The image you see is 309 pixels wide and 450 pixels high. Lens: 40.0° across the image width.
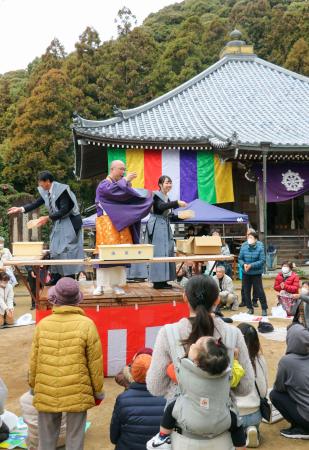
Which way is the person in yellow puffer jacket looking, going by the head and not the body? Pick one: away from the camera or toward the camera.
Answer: away from the camera

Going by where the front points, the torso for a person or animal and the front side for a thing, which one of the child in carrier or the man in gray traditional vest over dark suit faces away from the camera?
the child in carrier

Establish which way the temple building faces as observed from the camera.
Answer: facing the viewer and to the right of the viewer

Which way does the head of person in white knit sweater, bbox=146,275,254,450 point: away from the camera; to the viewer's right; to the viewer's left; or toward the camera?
away from the camera

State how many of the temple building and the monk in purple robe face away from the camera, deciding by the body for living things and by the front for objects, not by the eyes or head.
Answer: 0

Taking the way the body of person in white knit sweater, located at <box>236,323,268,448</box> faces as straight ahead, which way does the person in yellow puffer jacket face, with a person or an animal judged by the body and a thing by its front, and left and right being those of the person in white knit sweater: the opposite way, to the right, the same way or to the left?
the same way

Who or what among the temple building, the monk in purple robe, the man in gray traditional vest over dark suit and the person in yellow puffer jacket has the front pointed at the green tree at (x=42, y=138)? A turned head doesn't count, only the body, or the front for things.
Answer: the person in yellow puffer jacket

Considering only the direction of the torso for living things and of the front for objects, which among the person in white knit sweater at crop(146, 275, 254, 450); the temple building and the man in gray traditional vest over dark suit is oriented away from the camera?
the person in white knit sweater

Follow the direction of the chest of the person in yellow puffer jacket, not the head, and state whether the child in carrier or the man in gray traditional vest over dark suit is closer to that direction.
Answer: the man in gray traditional vest over dark suit

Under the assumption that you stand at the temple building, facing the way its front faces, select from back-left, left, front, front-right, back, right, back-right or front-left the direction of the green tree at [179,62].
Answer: back-left

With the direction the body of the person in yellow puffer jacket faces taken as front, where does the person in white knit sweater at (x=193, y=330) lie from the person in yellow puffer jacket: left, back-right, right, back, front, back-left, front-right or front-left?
back-right

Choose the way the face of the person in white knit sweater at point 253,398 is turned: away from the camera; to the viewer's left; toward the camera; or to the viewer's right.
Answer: away from the camera

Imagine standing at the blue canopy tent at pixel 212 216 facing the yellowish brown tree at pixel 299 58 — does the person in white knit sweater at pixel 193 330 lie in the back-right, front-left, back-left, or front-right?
back-right

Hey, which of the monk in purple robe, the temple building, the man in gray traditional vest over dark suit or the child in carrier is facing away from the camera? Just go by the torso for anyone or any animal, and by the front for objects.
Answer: the child in carrier

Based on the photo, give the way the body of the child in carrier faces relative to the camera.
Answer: away from the camera

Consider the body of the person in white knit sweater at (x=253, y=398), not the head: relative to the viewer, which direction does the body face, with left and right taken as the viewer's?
facing away from the viewer and to the left of the viewer

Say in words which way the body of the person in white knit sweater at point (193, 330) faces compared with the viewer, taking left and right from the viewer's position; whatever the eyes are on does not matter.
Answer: facing away from the viewer

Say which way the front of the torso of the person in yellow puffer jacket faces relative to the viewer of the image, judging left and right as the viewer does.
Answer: facing away from the viewer
